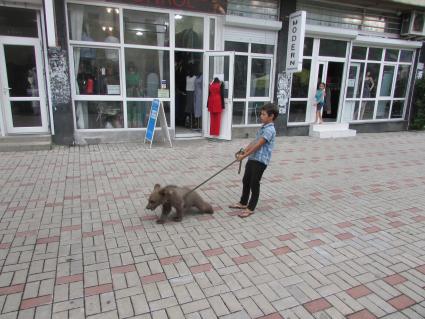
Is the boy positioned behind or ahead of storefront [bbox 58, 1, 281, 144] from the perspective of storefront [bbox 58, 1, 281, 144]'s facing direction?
ahead

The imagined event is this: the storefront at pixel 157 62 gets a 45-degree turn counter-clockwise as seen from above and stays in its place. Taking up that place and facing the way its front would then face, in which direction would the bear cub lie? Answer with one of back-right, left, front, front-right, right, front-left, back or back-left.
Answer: front-right

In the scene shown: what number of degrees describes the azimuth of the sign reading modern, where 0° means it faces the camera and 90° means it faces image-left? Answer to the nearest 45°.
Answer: approximately 45°

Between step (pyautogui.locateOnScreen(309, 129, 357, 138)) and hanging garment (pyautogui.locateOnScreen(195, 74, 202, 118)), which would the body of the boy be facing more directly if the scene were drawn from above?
the hanging garment

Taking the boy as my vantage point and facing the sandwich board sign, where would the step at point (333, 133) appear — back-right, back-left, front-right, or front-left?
front-right

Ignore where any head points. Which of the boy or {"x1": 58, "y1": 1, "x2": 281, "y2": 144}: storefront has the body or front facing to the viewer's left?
the boy

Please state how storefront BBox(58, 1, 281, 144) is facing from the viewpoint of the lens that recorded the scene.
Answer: facing the viewer

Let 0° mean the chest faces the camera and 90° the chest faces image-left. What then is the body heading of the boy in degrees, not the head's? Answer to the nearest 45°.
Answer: approximately 90°

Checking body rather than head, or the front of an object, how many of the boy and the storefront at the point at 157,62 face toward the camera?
1

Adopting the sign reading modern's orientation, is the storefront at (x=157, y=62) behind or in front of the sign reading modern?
in front

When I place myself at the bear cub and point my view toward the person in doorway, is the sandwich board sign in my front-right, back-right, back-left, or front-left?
front-left

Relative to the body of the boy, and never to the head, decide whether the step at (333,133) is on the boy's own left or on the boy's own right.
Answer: on the boy's own right

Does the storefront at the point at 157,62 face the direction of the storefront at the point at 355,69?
no

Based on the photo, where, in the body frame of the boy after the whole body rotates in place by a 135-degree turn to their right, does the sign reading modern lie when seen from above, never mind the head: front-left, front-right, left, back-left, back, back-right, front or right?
front-left

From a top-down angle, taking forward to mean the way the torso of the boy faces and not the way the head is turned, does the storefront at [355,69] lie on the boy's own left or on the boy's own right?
on the boy's own right
